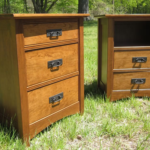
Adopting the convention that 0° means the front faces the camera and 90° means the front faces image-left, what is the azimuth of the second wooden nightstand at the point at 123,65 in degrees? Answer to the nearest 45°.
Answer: approximately 0°

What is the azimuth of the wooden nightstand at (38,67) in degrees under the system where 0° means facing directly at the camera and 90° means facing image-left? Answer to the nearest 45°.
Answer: approximately 315°

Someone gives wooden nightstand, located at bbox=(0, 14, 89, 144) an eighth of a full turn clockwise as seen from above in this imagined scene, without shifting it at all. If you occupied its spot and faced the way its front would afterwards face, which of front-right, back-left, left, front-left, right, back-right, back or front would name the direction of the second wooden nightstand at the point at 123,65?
back-left
